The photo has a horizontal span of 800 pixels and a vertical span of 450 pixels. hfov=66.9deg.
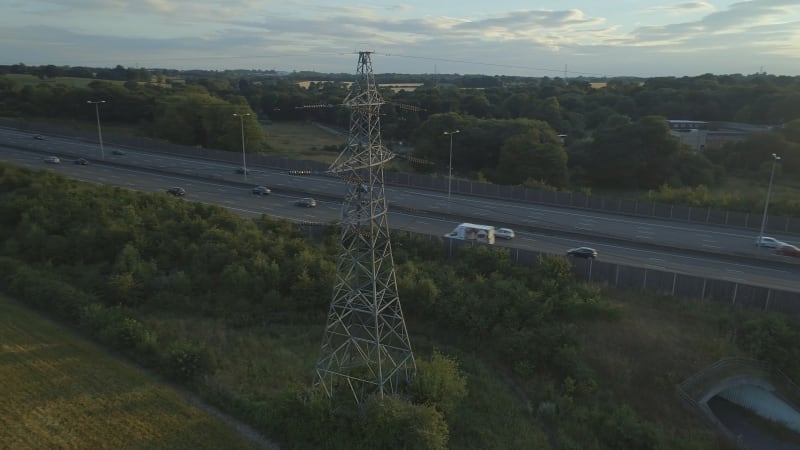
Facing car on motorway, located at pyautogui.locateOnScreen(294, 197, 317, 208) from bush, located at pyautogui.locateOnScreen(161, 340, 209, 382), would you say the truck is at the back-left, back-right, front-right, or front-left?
front-right

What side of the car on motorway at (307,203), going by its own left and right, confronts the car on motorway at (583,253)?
back

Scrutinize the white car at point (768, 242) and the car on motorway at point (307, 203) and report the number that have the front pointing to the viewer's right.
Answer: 1

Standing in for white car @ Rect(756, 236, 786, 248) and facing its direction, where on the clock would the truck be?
The truck is roughly at 5 o'clock from the white car.

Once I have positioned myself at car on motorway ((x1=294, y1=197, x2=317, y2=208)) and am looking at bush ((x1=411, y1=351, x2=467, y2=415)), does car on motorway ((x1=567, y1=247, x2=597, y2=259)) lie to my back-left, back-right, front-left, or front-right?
front-left

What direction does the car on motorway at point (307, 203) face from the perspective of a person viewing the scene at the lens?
facing away from the viewer and to the left of the viewer

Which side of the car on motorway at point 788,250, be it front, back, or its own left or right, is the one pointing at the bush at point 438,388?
right

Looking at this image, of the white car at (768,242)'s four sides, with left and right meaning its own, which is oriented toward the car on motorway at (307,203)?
back

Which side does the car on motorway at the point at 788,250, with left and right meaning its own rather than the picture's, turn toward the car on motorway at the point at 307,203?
back

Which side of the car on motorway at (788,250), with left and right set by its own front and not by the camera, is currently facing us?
right

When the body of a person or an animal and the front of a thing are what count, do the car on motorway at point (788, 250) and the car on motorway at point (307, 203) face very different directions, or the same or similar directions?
very different directions

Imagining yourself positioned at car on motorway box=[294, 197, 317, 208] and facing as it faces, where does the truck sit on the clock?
The truck is roughly at 6 o'clock from the car on motorway.

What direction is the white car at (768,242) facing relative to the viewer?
to the viewer's right

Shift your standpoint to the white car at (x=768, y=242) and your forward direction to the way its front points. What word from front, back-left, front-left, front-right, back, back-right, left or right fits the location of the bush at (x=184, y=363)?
back-right

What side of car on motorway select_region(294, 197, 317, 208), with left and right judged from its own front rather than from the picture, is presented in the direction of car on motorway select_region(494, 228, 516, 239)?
back
